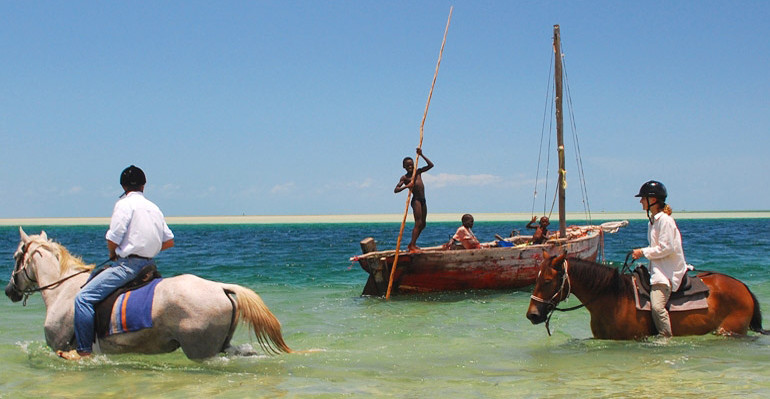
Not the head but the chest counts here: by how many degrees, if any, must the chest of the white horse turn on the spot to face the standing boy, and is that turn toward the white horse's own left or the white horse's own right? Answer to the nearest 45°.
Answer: approximately 135° to the white horse's own right

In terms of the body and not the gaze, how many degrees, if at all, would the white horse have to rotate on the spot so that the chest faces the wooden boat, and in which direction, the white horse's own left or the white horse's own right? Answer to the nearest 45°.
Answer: approximately 135° to the white horse's own right

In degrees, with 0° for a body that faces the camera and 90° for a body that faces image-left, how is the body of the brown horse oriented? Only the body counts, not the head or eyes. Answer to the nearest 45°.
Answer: approximately 90°

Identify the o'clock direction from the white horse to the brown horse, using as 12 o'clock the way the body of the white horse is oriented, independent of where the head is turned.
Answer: The brown horse is roughly at 6 o'clock from the white horse.

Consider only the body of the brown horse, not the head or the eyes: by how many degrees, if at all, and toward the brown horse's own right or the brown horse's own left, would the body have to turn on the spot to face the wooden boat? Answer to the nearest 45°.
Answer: approximately 45° to the brown horse's own right

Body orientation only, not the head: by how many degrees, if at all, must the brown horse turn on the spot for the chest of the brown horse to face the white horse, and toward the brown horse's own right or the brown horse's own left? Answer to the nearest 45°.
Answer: approximately 45° to the brown horse's own left

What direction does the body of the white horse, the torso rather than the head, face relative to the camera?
to the viewer's left

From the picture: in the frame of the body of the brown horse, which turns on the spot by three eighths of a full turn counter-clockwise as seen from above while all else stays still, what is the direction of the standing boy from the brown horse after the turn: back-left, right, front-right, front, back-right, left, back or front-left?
back

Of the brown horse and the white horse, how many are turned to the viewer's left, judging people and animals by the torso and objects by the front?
2
